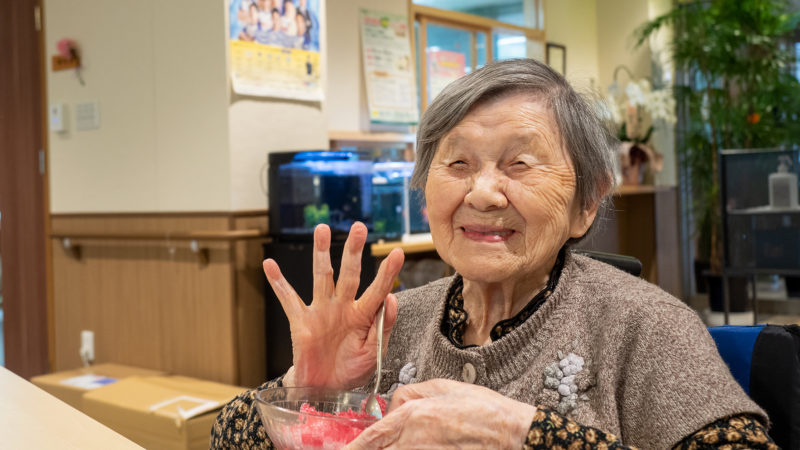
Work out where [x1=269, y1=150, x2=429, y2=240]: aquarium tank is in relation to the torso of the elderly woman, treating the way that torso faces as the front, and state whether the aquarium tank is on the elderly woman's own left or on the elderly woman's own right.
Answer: on the elderly woman's own right

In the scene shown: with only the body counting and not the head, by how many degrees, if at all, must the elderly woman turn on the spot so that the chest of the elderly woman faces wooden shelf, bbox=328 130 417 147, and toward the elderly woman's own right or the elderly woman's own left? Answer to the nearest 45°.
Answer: approximately 135° to the elderly woman's own right

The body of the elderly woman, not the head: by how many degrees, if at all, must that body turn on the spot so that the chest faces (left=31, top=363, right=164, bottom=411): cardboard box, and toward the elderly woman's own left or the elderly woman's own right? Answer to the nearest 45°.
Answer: approximately 90° to the elderly woman's own right

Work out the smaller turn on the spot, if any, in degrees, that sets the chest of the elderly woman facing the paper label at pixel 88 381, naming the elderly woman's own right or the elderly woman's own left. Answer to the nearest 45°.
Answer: approximately 90° to the elderly woman's own right

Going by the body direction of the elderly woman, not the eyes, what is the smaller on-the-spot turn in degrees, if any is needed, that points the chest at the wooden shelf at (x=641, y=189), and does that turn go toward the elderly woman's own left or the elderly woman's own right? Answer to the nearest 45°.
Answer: approximately 135° to the elderly woman's own right

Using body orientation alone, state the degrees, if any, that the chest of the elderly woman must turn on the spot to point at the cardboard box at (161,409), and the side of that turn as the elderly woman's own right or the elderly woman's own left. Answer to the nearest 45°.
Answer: approximately 90° to the elderly woman's own right

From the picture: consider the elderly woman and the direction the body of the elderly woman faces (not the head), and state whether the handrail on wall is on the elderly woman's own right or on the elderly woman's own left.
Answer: on the elderly woman's own right

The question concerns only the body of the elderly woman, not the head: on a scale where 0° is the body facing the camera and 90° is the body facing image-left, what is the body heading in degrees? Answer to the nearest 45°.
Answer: approximately 45°
